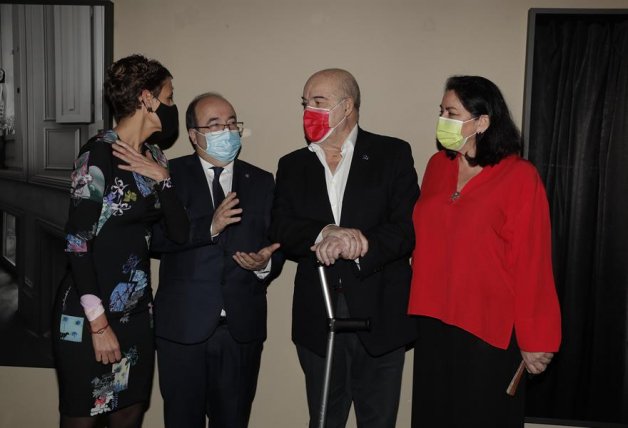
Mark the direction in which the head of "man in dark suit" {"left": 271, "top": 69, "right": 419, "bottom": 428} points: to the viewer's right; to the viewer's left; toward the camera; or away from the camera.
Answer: to the viewer's left

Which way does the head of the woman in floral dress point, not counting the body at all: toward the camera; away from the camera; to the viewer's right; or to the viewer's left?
to the viewer's right

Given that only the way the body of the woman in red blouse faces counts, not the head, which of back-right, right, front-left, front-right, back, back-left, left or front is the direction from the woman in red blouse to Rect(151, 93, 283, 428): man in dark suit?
front-right

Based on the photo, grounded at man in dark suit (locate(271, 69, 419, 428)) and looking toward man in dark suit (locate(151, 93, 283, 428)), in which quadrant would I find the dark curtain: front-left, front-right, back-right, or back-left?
back-right

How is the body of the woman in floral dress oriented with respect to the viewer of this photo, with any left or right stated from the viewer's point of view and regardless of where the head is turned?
facing the viewer and to the right of the viewer

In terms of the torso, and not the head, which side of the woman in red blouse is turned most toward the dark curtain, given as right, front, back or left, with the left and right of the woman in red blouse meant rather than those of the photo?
back

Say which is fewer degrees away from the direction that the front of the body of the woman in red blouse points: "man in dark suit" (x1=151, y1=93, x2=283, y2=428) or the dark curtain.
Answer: the man in dark suit

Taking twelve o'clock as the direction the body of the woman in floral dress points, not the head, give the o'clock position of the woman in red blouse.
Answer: The woman in red blouse is roughly at 11 o'clock from the woman in floral dress.

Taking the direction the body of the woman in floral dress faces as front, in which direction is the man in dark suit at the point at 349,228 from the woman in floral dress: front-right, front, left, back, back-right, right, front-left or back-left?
front-left

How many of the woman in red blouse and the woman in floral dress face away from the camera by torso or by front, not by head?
0

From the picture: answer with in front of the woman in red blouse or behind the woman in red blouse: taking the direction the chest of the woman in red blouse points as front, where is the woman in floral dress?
in front

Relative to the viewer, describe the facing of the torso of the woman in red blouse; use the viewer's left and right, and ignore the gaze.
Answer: facing the viewer and to the left of the viewer

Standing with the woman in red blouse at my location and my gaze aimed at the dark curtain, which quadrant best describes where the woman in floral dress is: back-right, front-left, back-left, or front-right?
back-left

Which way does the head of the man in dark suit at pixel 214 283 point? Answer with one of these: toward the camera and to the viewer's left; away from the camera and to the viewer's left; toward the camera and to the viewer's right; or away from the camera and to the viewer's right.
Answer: toward the camera and to the viewer's right
